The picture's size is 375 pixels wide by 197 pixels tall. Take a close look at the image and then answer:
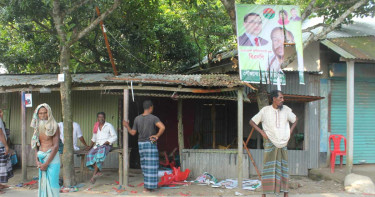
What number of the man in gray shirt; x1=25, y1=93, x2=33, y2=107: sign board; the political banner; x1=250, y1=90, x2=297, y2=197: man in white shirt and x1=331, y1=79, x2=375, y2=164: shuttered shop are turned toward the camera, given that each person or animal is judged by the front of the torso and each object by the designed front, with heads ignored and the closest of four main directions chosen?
4

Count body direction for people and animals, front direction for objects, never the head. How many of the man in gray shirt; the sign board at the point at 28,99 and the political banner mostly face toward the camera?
2

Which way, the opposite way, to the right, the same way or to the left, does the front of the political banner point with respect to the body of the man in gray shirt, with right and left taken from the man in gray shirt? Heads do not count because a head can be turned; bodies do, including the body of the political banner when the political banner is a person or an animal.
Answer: the opposite way

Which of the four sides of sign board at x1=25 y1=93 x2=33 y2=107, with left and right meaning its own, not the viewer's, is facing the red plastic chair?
left

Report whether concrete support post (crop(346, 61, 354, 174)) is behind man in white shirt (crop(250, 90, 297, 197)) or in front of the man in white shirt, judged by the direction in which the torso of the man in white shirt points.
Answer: behind

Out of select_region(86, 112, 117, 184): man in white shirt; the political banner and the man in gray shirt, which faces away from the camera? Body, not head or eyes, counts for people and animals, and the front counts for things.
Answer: the man in gray shirt

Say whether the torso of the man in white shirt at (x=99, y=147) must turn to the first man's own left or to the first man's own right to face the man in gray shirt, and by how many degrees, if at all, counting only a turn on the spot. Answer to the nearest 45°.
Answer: approximately 90° to the first man's own left

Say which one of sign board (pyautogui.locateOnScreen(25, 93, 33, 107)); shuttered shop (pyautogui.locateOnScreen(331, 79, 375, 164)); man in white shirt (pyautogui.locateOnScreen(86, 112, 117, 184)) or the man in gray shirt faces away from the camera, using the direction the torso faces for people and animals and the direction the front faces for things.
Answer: the man in gray shirt

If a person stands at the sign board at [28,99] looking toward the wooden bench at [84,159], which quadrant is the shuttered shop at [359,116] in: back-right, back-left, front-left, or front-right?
front-left

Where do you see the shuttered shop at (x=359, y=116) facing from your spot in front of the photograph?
facing the viewer

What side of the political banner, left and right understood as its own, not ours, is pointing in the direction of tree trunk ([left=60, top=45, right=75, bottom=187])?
right

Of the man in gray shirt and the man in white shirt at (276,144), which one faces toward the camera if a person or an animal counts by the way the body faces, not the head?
the man in white shirt

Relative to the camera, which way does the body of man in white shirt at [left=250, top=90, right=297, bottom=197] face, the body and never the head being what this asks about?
toward the camera
